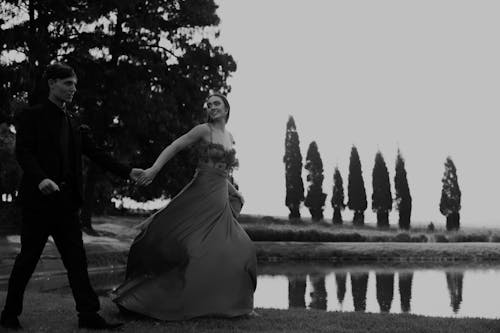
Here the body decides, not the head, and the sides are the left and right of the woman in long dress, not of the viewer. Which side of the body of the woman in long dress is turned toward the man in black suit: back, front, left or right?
right

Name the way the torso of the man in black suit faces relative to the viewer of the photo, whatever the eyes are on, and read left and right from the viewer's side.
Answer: facing the viewer and to the right of the viewer

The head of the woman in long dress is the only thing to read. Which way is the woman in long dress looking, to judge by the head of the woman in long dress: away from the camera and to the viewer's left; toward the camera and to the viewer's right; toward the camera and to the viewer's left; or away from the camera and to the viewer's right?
toward the camera and to the viewer's left

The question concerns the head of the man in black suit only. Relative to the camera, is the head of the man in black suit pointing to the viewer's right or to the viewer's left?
to the viewer's right
